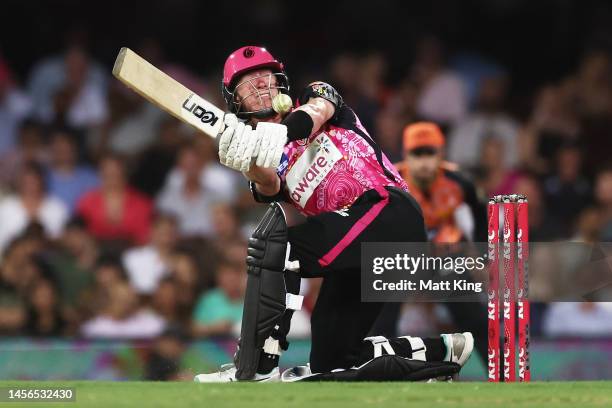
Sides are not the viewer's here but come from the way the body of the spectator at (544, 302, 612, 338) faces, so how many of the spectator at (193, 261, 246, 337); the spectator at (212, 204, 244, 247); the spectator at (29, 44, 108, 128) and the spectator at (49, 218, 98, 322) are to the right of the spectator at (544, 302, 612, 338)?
4

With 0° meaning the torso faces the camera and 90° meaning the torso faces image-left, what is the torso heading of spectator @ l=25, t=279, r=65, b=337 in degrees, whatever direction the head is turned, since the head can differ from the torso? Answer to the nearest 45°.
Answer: approximately 0°

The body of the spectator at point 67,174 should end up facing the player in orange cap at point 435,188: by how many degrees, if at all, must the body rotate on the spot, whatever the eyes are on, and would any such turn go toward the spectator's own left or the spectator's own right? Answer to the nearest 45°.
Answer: approximately 45° to the spectator's own left

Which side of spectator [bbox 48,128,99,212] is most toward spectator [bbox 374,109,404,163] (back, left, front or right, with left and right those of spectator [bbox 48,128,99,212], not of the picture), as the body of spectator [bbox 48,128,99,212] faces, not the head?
left

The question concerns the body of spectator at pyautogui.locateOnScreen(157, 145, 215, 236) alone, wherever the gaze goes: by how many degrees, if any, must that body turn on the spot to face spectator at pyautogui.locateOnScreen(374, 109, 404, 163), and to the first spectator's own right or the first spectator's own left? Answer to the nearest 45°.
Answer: approximately 90° to the first spectator's own left

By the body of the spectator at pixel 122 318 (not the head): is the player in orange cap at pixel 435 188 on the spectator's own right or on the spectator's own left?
on the spectator's own left

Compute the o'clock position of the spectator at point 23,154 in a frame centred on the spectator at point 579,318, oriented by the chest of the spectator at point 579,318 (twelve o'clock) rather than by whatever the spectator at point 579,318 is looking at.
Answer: the spectator at point 23,154 is roughly at 3 o'clock from the spectator at point 579,318.
